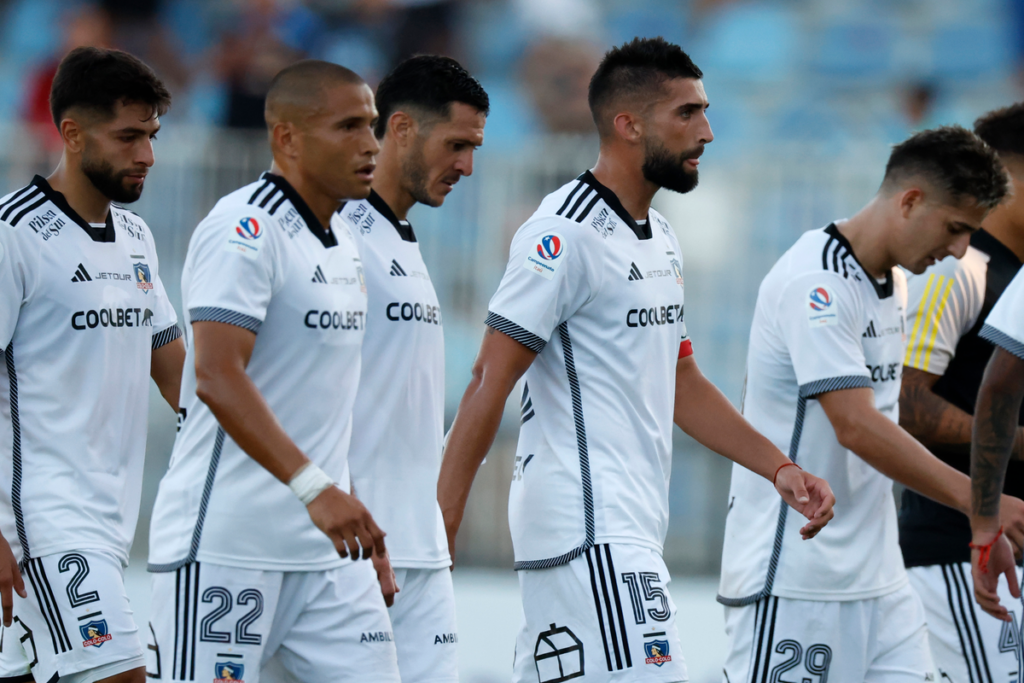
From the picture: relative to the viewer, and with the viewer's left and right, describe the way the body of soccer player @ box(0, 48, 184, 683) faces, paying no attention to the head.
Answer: facing the viewer and to the right of the viewer

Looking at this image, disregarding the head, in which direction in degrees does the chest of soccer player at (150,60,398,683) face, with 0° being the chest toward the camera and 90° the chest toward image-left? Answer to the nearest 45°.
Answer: approximately 315°

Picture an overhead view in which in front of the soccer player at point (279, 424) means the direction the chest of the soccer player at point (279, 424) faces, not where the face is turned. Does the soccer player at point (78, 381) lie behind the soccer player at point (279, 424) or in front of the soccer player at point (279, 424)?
behind

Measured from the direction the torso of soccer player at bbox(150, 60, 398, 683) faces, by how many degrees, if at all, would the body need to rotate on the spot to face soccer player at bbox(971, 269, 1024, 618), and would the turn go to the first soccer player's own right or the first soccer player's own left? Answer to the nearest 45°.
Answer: approximately 45° to the first soccer player's own left

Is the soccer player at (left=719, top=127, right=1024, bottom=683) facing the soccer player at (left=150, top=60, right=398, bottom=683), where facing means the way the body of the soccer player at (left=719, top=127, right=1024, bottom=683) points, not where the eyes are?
no

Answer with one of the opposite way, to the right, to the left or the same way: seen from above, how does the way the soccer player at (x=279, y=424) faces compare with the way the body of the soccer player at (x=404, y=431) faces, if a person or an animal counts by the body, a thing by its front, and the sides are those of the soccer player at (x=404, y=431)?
the same way

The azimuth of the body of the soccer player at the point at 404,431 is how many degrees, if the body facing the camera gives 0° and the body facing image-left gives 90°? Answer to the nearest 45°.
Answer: approximately 315°

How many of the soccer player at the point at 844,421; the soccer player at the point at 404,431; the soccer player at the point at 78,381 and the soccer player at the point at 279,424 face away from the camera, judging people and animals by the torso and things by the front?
0

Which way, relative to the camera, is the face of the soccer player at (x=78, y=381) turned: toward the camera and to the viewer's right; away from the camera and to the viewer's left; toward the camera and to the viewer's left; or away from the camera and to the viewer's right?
toward the camera and to the viewer's right

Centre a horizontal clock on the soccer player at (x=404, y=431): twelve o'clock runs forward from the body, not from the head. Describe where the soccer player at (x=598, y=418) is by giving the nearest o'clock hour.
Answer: the soccer player at (x=598, y=418) is roughly at 11 o'clock from the soccer player at (x=404, y=431).

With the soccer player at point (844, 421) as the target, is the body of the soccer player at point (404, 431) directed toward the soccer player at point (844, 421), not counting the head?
no

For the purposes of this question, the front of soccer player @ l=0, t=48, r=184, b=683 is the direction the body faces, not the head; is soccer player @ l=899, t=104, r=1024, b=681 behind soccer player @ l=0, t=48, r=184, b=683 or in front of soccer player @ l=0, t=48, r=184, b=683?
in front

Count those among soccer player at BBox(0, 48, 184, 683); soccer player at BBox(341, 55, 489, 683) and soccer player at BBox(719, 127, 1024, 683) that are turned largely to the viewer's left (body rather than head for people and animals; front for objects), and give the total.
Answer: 0

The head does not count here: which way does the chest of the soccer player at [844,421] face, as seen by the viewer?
to the viewer's right

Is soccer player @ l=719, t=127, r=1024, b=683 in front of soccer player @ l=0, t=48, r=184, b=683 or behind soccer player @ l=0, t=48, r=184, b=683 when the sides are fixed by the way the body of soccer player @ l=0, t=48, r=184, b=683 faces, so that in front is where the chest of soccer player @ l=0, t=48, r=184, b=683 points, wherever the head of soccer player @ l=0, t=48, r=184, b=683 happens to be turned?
in front

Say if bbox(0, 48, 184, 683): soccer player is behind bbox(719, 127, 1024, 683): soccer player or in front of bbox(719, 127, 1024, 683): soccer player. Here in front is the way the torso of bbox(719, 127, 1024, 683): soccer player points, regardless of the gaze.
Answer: behind

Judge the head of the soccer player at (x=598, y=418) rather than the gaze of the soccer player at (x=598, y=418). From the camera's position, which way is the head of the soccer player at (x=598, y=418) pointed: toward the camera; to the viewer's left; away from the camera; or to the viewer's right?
to the viewer's right
